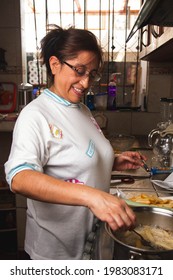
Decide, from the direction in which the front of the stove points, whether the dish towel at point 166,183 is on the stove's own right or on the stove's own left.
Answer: on the stove's own right

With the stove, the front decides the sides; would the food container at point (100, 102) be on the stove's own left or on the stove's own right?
on the stove's own right

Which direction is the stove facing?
to the viewer's left

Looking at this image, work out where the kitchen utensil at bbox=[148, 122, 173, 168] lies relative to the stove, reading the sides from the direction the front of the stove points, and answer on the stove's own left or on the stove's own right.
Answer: on the stove's own right

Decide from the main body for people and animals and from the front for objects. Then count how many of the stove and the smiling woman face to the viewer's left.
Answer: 1

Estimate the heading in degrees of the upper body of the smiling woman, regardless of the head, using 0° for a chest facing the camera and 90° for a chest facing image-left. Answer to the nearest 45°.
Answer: approximately 315°

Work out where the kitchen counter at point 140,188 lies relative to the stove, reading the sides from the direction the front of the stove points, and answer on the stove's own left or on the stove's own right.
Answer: on the stove's own right

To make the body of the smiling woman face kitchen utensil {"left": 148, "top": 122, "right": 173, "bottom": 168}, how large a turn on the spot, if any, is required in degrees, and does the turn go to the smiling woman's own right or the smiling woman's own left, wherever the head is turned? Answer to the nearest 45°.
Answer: approximately 90° to the smiling woman's own left
